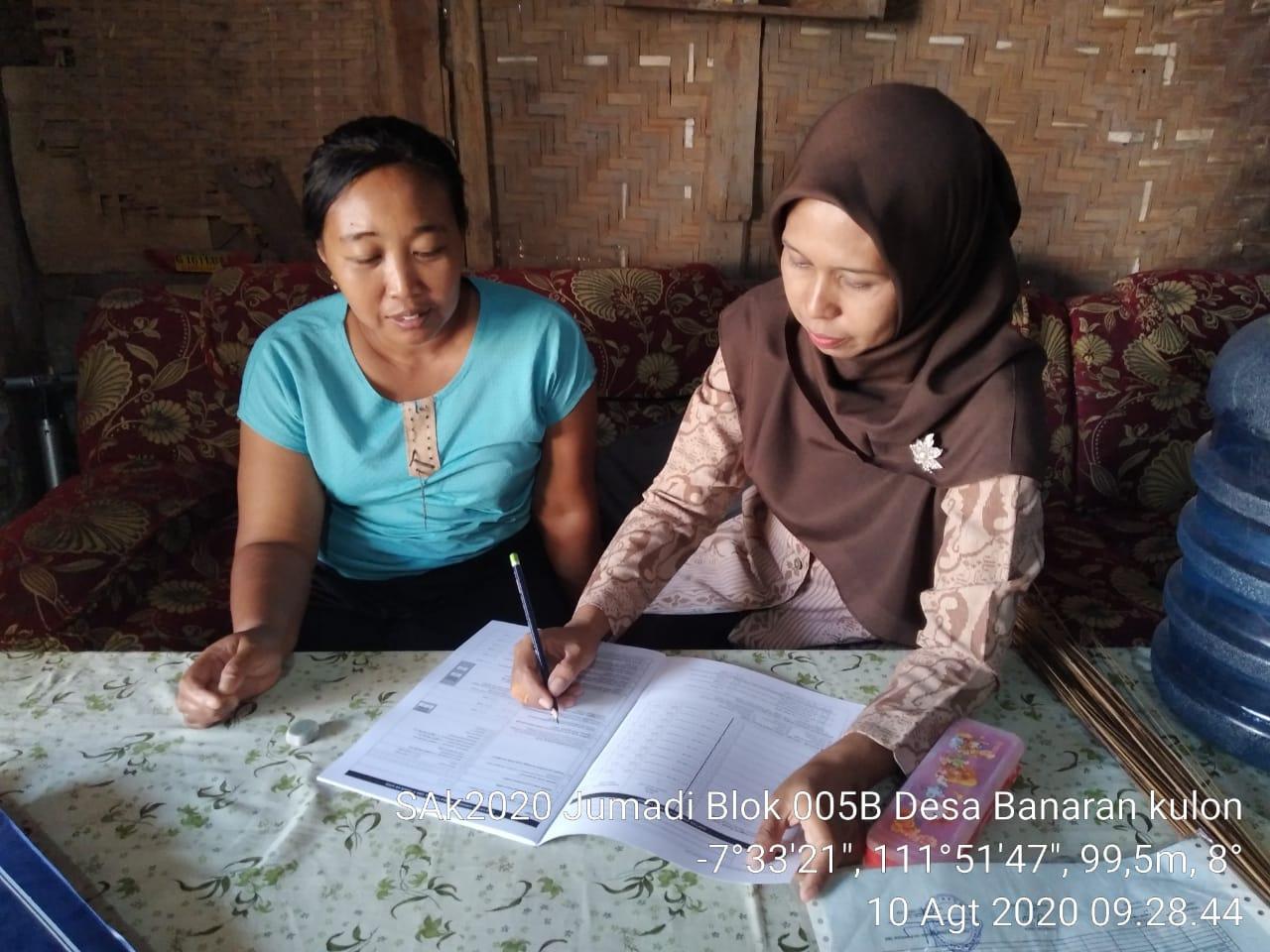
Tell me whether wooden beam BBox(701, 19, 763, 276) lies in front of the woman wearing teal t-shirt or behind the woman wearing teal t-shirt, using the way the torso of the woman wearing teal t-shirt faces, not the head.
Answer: behind

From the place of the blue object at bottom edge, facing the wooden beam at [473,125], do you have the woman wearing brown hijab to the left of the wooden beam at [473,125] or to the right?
right

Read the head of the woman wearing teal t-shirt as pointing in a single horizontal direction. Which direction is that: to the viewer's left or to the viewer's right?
to the viewer's right

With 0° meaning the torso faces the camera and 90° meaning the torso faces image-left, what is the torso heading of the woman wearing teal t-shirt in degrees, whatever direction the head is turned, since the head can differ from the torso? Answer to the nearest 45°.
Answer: approximately 0°

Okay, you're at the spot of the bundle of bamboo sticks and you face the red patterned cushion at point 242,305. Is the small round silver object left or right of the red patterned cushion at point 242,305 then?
left

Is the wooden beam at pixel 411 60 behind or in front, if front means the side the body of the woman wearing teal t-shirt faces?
behind

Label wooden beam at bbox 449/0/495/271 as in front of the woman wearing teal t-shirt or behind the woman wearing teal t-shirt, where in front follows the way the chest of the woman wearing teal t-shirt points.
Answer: behind
